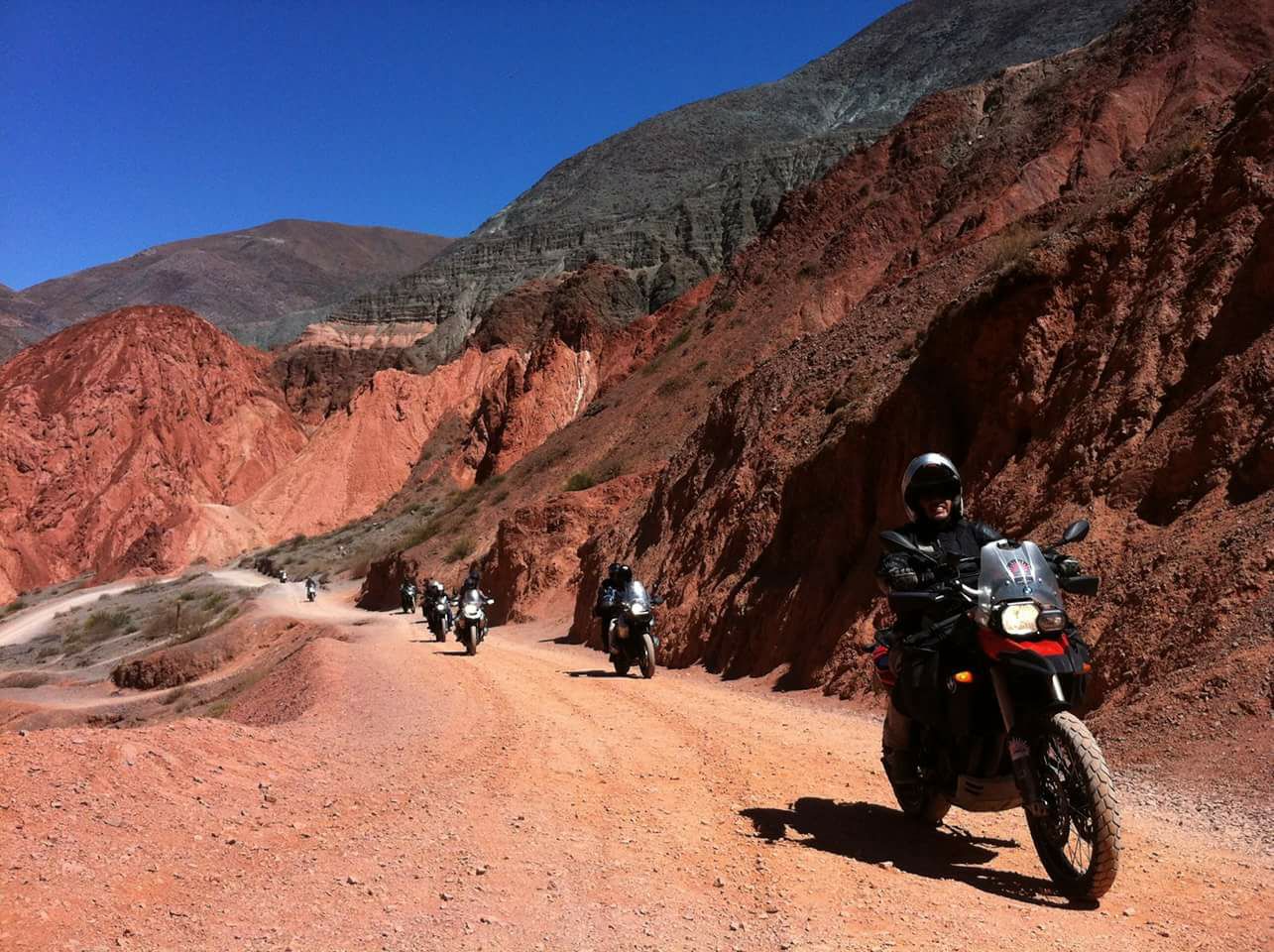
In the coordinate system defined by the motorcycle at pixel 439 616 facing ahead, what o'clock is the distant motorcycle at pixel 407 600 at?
The distant motorcycle is roughly at 6 o'clock from the motorcycle.

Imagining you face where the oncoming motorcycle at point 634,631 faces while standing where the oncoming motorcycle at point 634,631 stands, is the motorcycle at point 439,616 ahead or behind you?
behind

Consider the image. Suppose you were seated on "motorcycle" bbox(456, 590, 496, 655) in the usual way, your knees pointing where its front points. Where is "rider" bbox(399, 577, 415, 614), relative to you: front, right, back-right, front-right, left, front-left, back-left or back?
back

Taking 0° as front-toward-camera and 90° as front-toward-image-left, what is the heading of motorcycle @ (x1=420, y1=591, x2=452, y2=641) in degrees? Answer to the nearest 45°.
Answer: approximately 0°

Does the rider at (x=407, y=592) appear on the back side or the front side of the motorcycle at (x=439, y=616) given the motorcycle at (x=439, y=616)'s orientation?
on the back side

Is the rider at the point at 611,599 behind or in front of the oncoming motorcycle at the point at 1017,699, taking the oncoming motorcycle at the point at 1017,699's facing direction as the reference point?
behind

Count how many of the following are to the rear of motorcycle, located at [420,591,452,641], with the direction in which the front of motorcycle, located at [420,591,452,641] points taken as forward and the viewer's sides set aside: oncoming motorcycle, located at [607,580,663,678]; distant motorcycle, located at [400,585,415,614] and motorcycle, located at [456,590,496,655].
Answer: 1

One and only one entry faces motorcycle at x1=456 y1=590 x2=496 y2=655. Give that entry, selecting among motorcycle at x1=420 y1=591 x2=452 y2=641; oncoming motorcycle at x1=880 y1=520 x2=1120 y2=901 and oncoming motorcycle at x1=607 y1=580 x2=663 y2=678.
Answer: motorcycle at x1=420 y1=591 x2=452 y2=641

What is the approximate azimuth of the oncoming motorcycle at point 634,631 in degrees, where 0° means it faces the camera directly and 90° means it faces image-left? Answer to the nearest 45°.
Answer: approximately 315°

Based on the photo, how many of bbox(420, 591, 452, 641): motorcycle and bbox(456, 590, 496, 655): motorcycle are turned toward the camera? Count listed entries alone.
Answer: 2

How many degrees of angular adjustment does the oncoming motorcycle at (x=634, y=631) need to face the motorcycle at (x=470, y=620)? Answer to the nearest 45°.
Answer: approximately 180°
